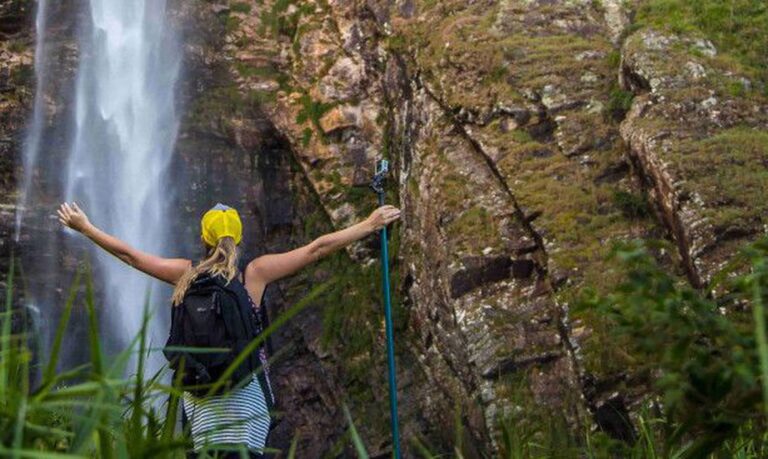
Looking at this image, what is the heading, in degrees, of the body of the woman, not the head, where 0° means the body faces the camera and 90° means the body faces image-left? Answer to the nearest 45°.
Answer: approximately 180°

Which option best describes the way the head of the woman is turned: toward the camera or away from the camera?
away from the camera
